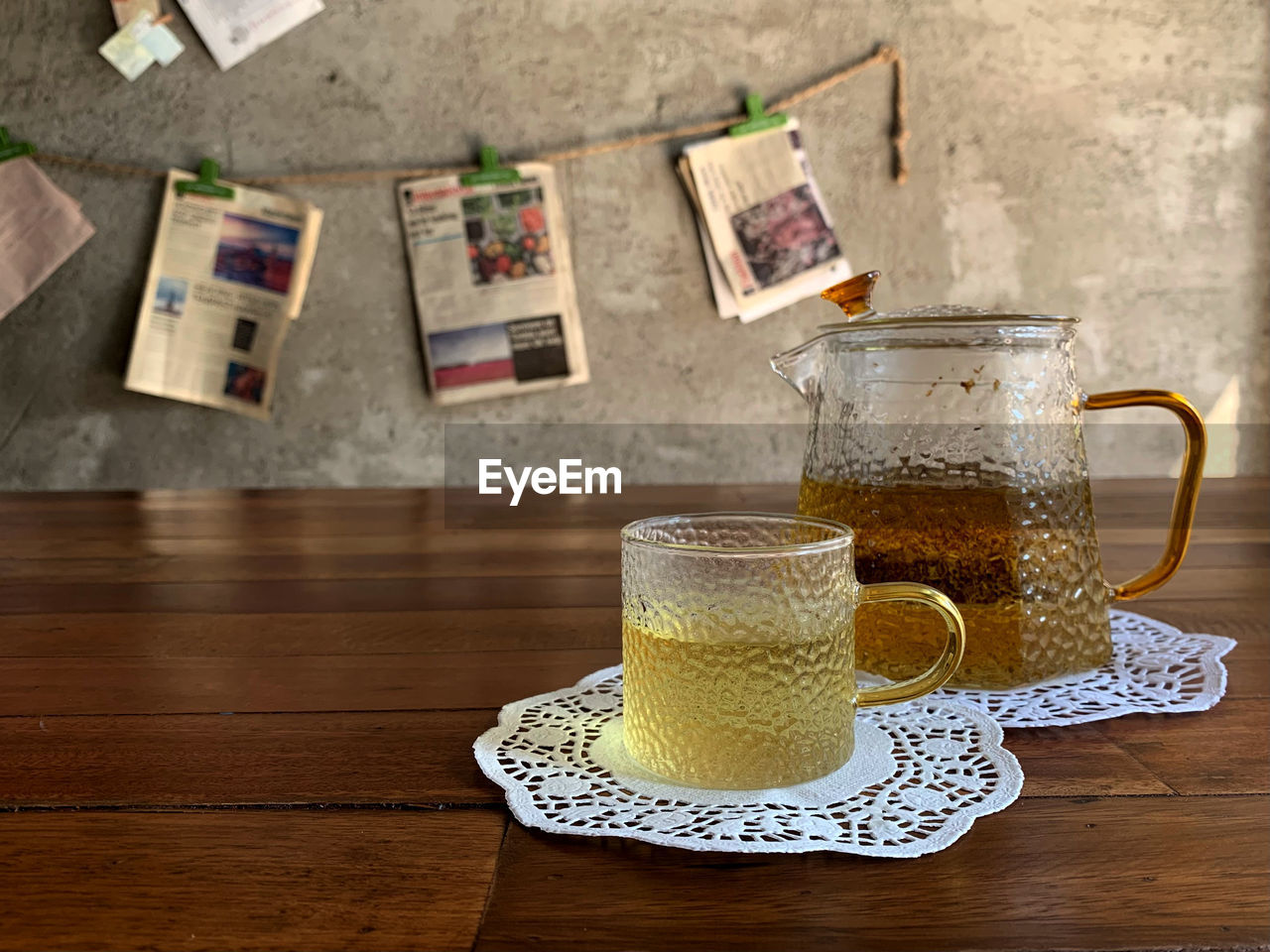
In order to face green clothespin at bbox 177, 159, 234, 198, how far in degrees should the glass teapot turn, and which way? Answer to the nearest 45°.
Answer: approximately 45° to its right

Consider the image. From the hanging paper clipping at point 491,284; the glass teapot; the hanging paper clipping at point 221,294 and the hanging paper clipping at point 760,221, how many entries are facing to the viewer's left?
1

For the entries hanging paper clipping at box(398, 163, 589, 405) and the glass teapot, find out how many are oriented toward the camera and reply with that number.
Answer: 1

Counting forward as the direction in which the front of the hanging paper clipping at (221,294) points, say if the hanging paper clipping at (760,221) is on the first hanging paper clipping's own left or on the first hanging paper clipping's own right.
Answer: on the first hanging paper clipping's own left

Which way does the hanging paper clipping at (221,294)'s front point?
toward the camera

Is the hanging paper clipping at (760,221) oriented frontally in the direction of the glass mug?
yes

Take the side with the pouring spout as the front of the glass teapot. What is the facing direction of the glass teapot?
to the viewer's left

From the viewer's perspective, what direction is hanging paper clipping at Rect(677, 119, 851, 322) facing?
toward the camera

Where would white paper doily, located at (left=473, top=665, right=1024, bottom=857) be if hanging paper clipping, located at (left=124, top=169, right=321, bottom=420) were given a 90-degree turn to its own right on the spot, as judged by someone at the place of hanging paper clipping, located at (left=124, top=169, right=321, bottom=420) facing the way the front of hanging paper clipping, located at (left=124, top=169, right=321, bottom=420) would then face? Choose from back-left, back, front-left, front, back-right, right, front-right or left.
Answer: left

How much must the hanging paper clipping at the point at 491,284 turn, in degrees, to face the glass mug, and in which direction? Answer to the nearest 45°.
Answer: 0° — it already faces it

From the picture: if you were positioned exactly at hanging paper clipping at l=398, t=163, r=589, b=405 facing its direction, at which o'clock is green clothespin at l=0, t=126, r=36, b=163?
The green clothespin is roughly at 3 o'clock from the hanging paper clipping.

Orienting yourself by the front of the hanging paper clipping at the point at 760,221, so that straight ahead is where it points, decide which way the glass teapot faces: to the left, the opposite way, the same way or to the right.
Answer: to the right

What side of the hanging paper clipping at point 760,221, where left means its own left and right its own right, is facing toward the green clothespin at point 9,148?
right
